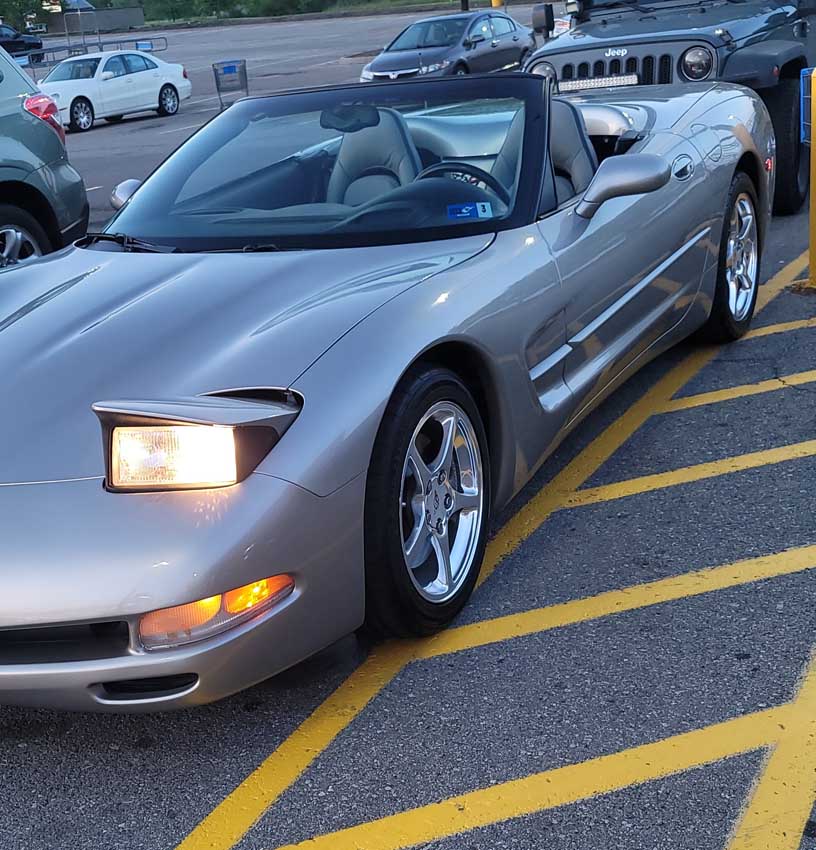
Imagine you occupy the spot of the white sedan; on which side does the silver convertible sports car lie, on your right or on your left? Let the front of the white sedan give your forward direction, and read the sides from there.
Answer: on your left

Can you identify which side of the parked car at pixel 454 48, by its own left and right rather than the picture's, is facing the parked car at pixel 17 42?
right

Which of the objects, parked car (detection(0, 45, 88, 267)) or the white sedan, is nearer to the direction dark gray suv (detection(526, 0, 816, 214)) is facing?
the parked car

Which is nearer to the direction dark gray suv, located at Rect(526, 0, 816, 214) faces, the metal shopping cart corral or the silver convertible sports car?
the silver convertible sports car

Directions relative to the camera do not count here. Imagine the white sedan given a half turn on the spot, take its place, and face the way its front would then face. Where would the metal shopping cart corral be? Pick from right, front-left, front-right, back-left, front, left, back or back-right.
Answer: front-left

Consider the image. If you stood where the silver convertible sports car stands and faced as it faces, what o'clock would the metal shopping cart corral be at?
The metal shopping cart corral is roughly at 4 o'clock from the silver convertible sports car.

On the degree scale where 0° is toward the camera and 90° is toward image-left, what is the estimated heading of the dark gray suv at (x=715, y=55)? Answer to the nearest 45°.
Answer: approximately 45°
